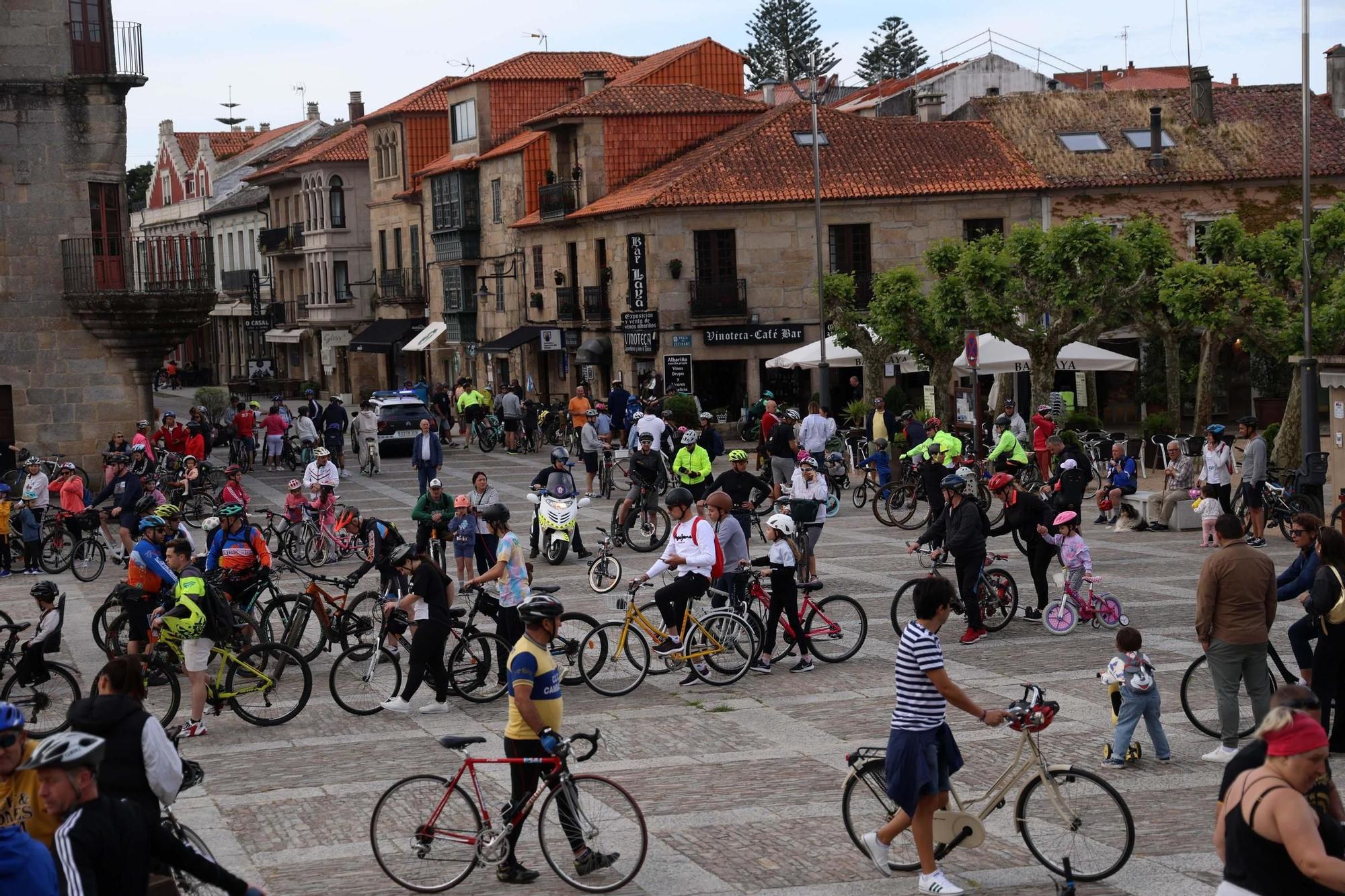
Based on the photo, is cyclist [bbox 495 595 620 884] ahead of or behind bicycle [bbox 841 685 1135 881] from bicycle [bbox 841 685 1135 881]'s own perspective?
behind

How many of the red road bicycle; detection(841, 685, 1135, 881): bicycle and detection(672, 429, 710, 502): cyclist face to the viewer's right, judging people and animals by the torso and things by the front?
2

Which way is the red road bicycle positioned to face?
to the viewer's right

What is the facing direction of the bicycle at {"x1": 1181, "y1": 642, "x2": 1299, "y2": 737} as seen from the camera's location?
facing to the left of the viewer

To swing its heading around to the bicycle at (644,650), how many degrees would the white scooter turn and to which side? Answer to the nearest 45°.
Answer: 0° — it already faces it

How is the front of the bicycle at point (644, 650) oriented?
to the viewer's left

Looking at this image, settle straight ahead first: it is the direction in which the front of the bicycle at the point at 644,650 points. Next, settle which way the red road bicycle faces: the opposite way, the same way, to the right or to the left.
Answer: the opposite way

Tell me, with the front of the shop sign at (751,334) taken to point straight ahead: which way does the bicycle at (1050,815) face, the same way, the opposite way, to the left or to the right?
to the left

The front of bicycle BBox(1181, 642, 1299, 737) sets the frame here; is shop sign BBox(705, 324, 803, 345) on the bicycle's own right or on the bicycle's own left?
on the bicycle's own right

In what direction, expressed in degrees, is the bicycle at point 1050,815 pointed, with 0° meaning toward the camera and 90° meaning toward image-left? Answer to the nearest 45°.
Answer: approximately 270°

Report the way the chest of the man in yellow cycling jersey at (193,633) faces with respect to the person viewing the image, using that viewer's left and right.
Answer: facing to the left of the viewer
